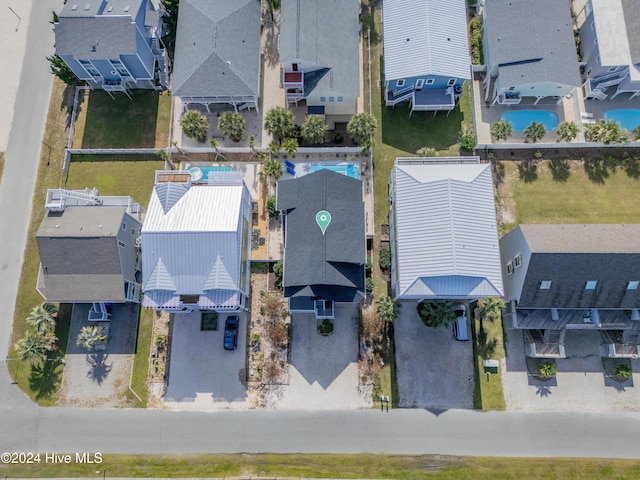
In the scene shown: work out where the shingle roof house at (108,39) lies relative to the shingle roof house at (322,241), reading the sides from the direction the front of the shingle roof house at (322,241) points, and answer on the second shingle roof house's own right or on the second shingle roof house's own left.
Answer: on the second shingle roof house's own right

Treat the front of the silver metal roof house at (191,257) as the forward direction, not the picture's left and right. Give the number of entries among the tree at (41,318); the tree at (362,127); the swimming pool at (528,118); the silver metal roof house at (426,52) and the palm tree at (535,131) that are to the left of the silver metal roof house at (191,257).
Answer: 4

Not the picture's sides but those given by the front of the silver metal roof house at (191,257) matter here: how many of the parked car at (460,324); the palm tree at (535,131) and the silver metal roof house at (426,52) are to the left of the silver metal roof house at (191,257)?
3

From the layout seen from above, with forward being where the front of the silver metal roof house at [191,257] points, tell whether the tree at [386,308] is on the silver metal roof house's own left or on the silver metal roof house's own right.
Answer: on the silver metal roof house's own left

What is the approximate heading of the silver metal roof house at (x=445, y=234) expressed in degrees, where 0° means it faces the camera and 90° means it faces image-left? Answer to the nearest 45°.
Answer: approximately 0°

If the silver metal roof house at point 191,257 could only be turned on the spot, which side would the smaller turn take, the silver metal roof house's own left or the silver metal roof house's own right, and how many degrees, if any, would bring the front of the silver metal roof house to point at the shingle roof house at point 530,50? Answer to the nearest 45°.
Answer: approximately 90° to the silver metal roof house's own left

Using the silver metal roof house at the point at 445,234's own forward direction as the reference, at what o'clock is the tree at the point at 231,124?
The tree is roughly at 3 o'clock from the silver metal roof house.

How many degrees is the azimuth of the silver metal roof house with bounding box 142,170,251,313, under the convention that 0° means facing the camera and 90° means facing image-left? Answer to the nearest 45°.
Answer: approximately 0°

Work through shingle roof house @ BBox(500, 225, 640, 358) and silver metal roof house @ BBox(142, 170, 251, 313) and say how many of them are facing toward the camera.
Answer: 2

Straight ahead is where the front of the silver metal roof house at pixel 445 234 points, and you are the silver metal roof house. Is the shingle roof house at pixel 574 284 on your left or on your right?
on your left
